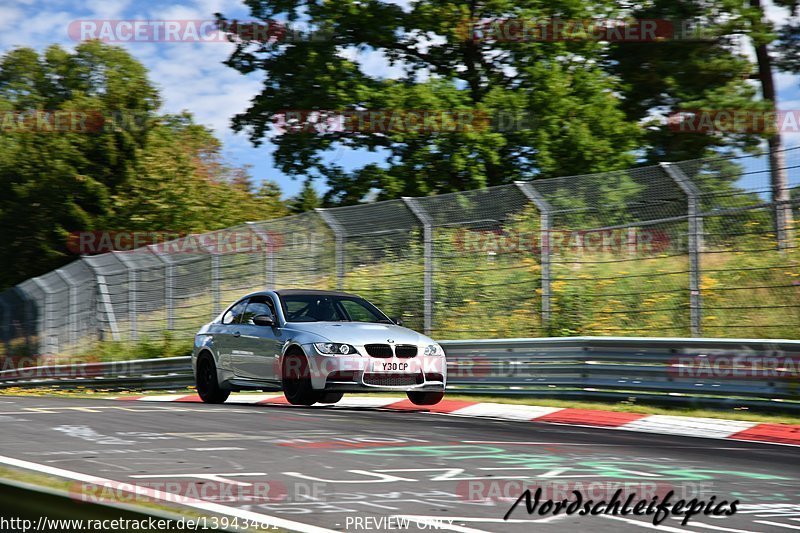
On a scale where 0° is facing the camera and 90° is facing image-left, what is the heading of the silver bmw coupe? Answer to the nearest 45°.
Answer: approximately 315°

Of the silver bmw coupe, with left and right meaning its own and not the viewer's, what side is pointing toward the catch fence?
left
